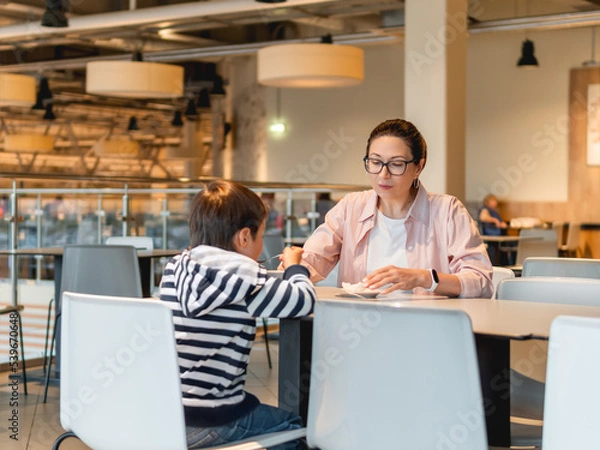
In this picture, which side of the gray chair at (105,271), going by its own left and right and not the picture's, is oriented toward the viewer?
back

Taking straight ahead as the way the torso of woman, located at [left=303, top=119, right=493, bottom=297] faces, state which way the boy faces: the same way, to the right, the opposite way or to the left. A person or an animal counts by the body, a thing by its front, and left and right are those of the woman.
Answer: the opposite way

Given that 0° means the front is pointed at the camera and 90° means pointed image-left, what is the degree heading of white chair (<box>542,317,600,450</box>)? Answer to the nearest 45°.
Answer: approximately 180°

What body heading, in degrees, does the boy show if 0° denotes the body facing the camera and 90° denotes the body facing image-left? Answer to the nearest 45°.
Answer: approximately 225°

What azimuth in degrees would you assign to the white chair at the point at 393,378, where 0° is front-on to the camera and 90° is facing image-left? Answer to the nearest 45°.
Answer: approximately 180°

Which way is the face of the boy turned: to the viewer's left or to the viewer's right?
to the viewer's right

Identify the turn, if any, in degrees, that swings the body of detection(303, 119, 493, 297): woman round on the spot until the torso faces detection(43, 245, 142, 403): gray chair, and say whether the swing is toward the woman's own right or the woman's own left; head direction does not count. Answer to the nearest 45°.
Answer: approximately 90° to the woman's own right

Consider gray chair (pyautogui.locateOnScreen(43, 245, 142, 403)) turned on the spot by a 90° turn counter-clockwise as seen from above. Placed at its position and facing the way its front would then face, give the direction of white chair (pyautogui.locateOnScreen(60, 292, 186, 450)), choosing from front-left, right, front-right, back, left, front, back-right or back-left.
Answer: left

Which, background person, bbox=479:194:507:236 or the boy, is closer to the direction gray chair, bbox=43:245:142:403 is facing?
the background person

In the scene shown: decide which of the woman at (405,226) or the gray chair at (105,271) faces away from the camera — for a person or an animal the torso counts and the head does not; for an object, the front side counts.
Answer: the gray chair

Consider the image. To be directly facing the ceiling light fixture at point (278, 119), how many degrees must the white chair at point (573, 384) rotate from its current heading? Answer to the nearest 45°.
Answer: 0° — it already faces it

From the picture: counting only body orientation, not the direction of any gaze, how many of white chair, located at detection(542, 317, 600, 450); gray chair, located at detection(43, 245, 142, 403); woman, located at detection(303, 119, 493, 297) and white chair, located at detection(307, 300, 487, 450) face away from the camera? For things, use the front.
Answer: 3
